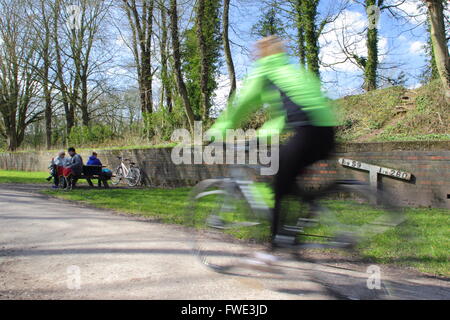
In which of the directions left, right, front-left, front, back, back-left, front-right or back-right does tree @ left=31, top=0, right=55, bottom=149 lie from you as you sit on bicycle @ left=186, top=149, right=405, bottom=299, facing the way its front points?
front-right

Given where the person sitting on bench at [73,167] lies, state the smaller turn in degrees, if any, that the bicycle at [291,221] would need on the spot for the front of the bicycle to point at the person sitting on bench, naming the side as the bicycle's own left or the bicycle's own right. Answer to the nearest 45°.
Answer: approximately 45° to the bicycle's own right

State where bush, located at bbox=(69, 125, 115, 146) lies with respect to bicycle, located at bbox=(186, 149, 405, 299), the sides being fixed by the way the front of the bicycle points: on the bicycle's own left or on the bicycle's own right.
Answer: on the bicycle's own right

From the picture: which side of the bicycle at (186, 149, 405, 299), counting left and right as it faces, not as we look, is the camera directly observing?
left

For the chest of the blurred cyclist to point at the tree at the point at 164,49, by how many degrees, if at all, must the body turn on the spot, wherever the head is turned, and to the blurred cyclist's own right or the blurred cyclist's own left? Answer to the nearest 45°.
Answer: approximately 90° to the blurred cyclist's own right

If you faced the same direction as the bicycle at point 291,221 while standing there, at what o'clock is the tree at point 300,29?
The tree is roughly at 3 o'clock from the bicycle.

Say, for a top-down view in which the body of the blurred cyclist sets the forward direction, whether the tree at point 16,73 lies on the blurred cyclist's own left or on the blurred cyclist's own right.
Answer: on the blurred cyclist's own right

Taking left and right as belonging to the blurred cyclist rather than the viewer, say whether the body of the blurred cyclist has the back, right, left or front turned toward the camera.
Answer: left

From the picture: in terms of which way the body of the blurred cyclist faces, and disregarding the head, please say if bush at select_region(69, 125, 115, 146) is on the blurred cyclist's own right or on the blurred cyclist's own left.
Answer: on the blurred cyclist's own right
